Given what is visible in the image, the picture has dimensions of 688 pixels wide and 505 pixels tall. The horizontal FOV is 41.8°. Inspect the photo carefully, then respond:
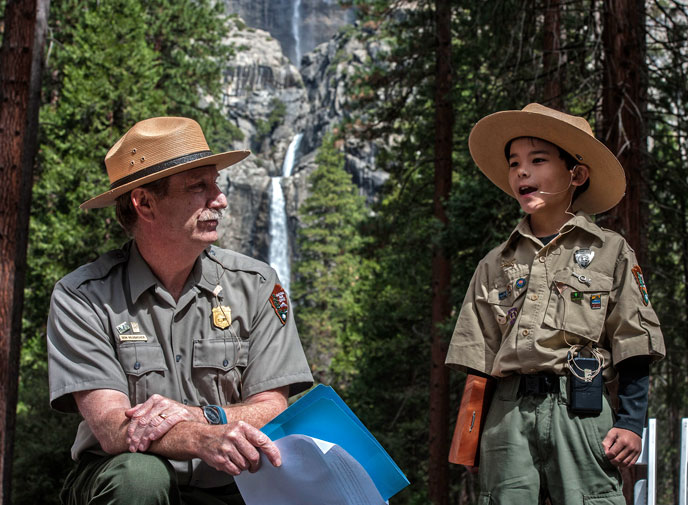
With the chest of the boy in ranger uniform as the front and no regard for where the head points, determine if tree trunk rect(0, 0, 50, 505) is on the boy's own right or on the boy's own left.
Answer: on the boy's own right

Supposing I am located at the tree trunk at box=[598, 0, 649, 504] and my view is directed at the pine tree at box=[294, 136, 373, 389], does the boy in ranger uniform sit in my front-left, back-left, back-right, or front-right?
back-left

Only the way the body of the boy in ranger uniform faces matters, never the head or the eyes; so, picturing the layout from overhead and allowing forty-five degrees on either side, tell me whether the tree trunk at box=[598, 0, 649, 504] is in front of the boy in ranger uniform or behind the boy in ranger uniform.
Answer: behind

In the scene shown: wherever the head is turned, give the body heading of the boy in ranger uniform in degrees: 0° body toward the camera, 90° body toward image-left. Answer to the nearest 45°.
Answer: approximately 45°

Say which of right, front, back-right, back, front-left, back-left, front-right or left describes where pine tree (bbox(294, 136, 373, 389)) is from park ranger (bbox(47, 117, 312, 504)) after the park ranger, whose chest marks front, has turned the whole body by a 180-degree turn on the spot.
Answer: front

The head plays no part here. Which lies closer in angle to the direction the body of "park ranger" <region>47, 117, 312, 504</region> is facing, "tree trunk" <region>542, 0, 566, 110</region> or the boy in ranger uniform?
the boy in ranger uniform

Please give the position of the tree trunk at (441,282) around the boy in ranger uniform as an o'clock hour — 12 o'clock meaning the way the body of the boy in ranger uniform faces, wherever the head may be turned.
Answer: The tree trunk is roughly at 4 o'clock from the boy in ranger uniform.

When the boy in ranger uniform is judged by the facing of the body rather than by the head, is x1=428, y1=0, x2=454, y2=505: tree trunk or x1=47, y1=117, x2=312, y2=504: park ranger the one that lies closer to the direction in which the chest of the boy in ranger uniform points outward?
the park ranger

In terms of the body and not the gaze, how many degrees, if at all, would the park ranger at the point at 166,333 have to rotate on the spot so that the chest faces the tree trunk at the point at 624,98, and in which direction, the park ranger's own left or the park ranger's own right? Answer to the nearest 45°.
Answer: approximately 135° to the park ranger's own left

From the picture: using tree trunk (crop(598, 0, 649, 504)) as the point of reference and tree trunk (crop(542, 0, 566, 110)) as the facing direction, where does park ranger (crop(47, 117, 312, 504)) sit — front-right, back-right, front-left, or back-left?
back-left
